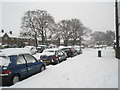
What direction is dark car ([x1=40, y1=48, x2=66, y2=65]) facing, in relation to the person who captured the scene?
facing away from the viewer and to the right of the viewer

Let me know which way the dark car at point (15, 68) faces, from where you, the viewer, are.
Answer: facing away from the viewer and to the right of the viewer

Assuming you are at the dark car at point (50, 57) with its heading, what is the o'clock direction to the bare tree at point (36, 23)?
The bare tree is roughly at 10 o'clock from the dark car.
